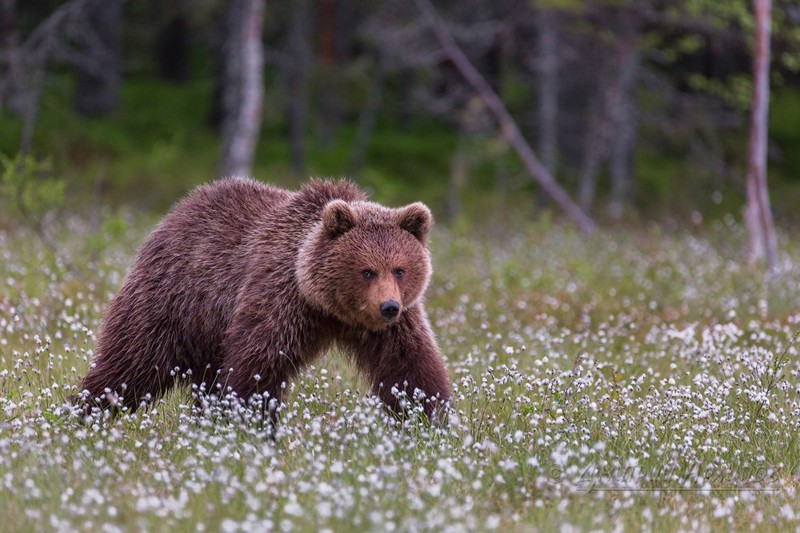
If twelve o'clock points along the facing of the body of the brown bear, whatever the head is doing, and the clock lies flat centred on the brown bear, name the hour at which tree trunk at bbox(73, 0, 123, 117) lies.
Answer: The tree trunk is roughly at 7 o'clock from the brown bear.

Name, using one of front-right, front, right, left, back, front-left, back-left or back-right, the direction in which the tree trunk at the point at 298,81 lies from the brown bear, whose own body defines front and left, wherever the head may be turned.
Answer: back-left

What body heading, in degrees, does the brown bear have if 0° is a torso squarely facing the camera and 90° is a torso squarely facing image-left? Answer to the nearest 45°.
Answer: approximately 315°

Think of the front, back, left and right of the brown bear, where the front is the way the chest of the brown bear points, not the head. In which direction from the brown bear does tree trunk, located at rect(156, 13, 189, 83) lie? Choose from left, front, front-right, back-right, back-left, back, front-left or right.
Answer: back-left

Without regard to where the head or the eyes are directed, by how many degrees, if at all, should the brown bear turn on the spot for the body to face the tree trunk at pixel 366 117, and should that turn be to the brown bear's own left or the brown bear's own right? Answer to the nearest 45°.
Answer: approximately 135° to the brown bear's own left

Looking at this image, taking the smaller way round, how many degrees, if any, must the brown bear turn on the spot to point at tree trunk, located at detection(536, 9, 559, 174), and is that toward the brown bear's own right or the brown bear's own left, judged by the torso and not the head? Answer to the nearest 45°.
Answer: approximately 135° to the brown bear's own left

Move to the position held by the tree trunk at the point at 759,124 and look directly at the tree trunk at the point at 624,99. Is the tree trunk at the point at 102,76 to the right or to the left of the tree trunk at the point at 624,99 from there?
left

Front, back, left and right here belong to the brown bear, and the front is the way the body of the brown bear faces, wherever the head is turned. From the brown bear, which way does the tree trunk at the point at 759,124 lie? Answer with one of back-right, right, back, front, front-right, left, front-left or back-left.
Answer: left
